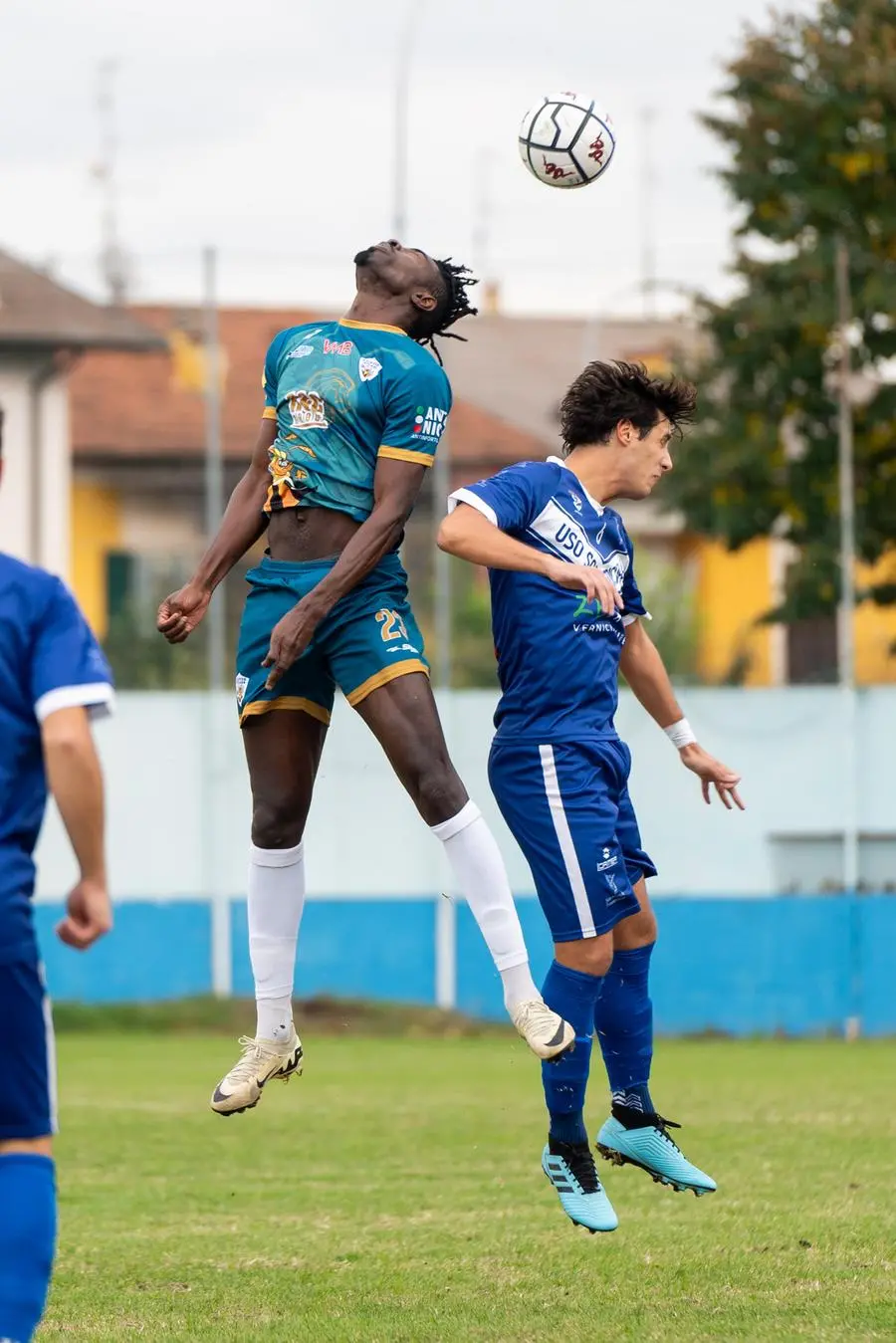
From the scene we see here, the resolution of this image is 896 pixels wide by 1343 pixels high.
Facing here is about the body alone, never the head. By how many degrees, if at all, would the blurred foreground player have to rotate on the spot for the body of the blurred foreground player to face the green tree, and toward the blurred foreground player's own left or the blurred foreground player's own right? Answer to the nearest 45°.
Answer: approximately 45° to the blurred foreground player's own right

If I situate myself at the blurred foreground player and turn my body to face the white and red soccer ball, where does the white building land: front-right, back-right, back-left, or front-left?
front-left

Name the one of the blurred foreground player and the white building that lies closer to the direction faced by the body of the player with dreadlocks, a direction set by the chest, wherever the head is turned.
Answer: the blurred foreground player

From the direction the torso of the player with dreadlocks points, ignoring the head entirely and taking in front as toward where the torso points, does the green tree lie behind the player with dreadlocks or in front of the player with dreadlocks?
behind

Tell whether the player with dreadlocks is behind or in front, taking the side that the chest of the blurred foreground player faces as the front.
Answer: in front

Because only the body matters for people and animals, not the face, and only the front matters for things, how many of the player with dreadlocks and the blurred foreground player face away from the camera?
1

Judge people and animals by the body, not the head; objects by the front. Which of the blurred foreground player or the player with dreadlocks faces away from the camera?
the blurred foreground player

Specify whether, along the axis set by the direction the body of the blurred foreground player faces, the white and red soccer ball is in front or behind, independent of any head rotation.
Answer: in front

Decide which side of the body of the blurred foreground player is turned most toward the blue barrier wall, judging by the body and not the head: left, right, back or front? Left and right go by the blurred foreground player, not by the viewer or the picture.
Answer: front

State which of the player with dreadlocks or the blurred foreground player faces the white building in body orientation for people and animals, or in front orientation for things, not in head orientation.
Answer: the blurred foreground player

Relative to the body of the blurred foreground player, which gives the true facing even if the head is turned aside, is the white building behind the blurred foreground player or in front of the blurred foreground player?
in front

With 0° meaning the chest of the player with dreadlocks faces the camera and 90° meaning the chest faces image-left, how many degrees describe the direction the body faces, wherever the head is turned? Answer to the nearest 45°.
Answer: approximately 45°

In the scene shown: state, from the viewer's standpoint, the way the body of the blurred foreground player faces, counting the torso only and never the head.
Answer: away from the camera
